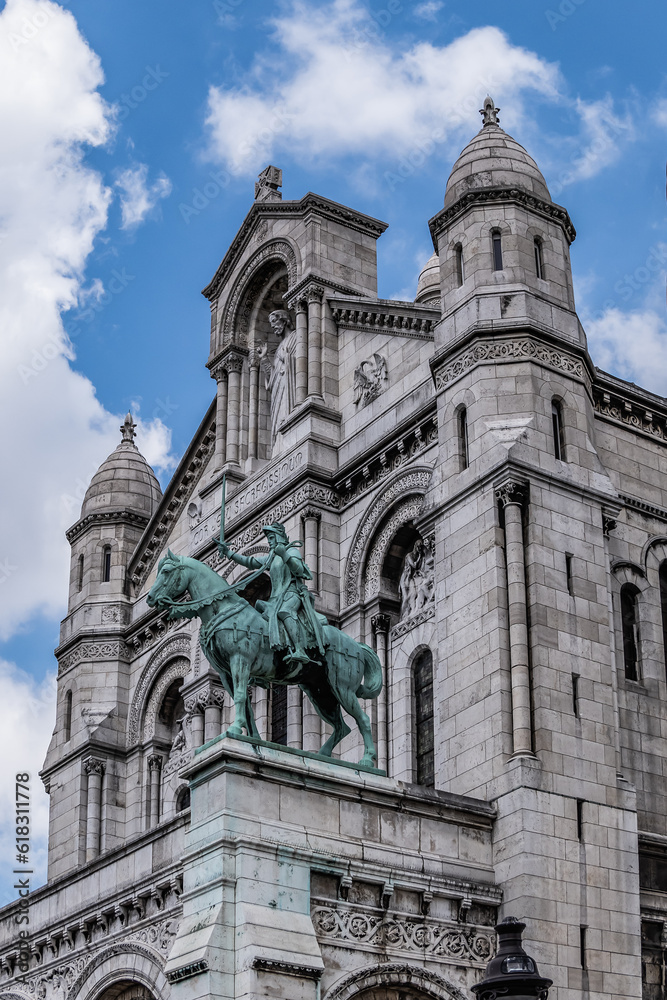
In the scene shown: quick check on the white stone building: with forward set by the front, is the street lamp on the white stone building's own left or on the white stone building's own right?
on the white stone building's own left

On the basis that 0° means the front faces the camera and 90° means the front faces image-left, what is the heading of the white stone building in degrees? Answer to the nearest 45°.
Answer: approximately 45°
